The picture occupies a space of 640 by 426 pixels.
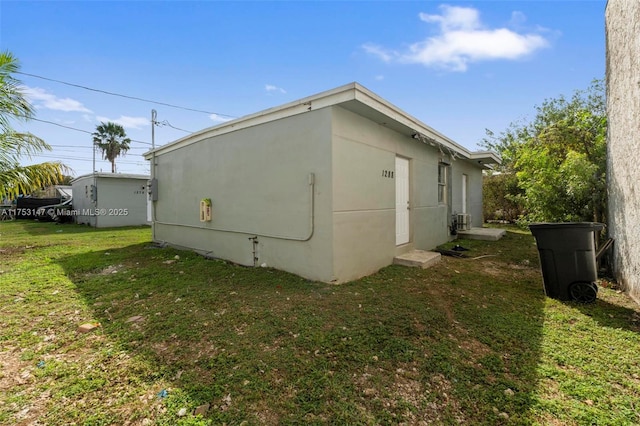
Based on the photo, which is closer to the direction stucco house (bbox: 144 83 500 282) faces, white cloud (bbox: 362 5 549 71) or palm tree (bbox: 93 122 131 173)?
the white cloud

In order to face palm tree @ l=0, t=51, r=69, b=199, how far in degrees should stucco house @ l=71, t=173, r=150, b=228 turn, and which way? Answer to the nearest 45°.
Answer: approximately 45° to its right

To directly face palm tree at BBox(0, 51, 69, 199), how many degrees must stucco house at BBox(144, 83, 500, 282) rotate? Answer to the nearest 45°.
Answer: approximately 135° to its right

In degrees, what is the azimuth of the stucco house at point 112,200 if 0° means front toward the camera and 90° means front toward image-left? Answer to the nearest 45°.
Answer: approximately 315°

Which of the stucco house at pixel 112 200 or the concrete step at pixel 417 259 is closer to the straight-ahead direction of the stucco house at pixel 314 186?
the concrete step
